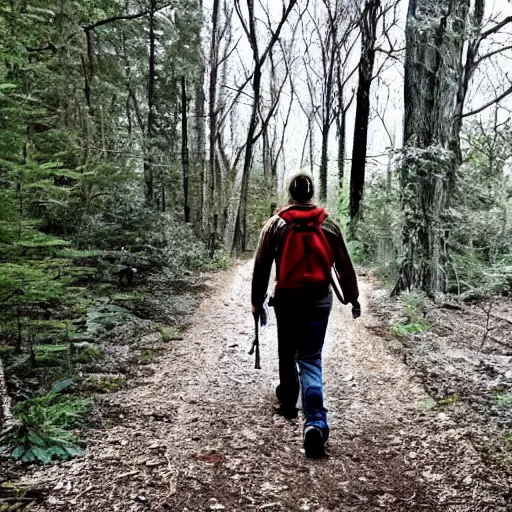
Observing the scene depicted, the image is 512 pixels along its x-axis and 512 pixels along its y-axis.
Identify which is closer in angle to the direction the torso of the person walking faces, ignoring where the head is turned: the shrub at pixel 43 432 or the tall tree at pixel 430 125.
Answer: the tall tree

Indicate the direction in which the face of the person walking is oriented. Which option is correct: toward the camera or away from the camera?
away from the camera

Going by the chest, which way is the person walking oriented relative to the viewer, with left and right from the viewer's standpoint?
facing away from the viewer

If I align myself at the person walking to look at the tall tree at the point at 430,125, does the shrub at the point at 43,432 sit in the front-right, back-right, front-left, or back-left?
back-left

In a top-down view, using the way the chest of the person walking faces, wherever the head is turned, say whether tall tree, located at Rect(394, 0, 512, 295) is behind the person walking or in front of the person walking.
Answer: in front

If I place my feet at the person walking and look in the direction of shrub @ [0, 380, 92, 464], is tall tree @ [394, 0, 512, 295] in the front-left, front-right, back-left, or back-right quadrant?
back-right

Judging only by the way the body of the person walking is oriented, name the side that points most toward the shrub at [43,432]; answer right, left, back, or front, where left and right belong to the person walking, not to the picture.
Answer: left
